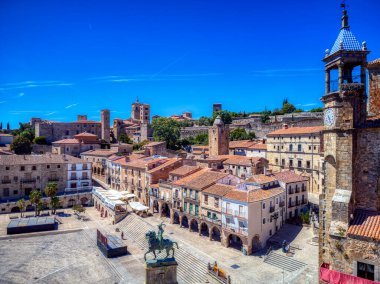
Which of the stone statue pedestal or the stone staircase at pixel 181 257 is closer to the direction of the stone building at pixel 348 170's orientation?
the stone statue pedestal

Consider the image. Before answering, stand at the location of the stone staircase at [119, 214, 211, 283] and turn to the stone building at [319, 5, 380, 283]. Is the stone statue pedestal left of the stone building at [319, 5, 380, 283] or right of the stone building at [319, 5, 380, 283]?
right

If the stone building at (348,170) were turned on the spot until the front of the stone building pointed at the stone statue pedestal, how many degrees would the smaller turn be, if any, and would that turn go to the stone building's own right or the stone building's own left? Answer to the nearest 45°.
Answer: approximately 45° to the stone building's own right

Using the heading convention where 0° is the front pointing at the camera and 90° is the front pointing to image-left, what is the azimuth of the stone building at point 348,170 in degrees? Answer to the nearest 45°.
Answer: approximately 45°

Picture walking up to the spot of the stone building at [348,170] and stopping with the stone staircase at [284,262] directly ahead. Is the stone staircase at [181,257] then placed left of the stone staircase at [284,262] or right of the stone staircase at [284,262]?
left

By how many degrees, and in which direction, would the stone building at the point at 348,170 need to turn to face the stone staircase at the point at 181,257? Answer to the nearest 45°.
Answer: approximately 90° to its right

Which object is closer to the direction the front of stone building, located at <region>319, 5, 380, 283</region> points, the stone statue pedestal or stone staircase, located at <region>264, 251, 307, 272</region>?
the stone statue pedestal
